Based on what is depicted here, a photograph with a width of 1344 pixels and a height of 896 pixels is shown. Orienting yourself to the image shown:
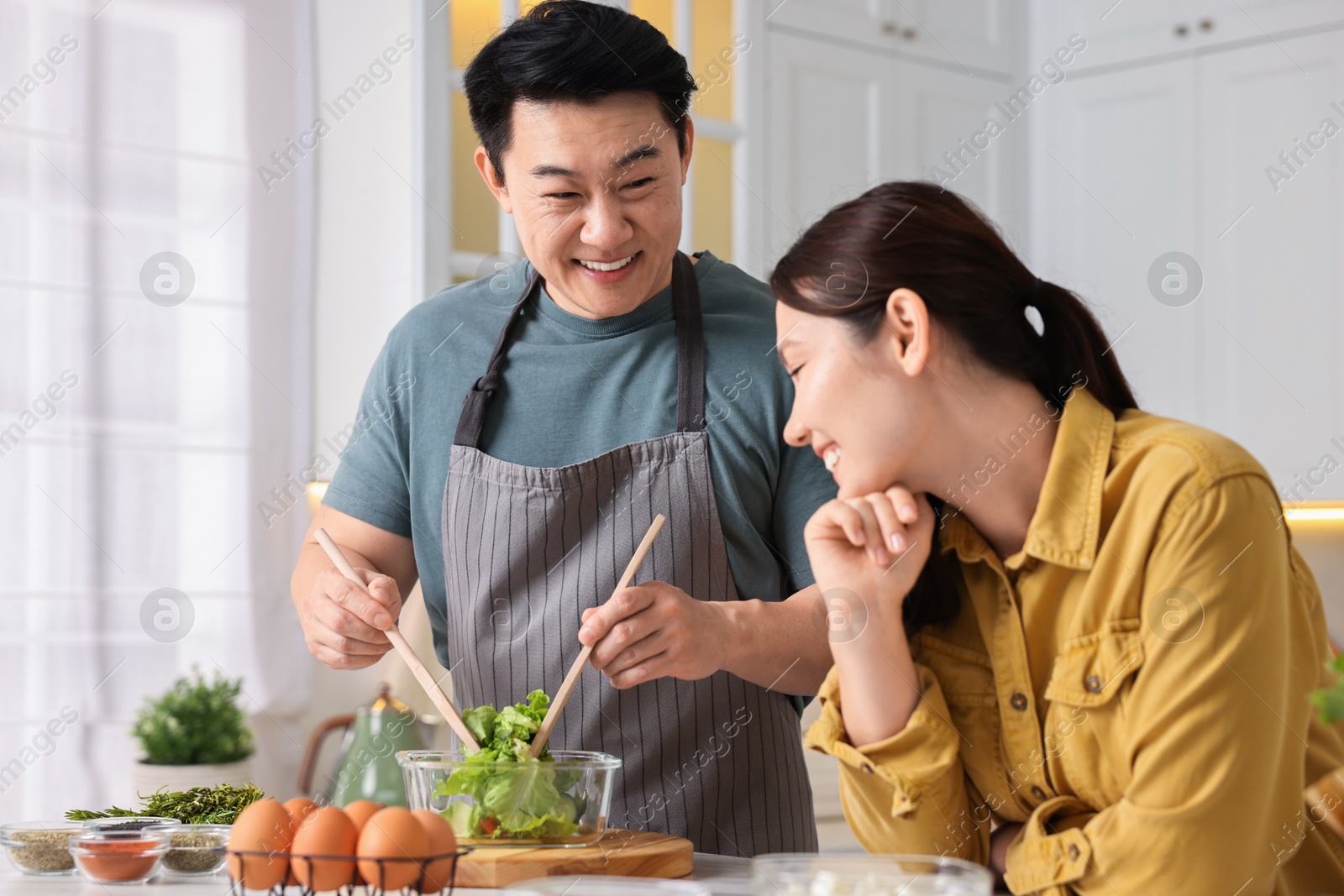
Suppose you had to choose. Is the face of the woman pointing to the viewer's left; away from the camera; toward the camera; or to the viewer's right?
to the viewer's left

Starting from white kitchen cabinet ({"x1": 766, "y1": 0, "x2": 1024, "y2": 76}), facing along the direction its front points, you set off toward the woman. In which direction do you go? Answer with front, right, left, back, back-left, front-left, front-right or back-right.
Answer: front-right

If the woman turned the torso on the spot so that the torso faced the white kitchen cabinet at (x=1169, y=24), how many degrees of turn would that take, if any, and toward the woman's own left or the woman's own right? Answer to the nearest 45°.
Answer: approximately 135° to the woman's own right

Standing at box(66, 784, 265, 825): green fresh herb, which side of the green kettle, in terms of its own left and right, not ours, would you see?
right

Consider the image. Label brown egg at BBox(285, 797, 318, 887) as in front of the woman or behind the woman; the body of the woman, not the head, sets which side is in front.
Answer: in front

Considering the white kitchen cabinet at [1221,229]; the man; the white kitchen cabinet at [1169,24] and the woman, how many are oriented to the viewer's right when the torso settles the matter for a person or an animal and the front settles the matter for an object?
0

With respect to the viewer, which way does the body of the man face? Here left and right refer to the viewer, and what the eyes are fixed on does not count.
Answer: facing the viewer

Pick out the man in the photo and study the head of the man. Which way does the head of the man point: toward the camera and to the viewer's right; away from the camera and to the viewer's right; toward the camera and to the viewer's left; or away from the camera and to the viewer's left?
toward the camera and to the viewer's right

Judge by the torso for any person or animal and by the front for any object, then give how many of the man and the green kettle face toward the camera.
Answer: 1
